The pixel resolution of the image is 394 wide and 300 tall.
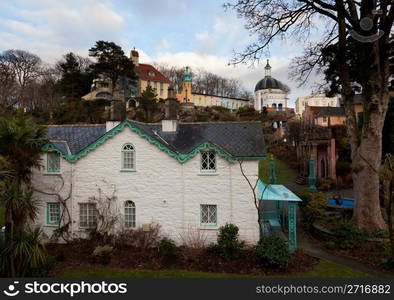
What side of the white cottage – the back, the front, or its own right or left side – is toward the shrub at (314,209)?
left

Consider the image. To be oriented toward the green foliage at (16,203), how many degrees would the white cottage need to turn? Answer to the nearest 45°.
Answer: approximately 45° to its right

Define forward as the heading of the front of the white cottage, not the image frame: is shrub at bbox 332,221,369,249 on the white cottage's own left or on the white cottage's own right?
on the white cottage's own left

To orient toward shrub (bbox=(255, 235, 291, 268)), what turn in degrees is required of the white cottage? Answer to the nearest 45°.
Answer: approximately 45° to its left

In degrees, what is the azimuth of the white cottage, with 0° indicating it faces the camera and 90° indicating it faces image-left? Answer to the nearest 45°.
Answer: approximately 0°
